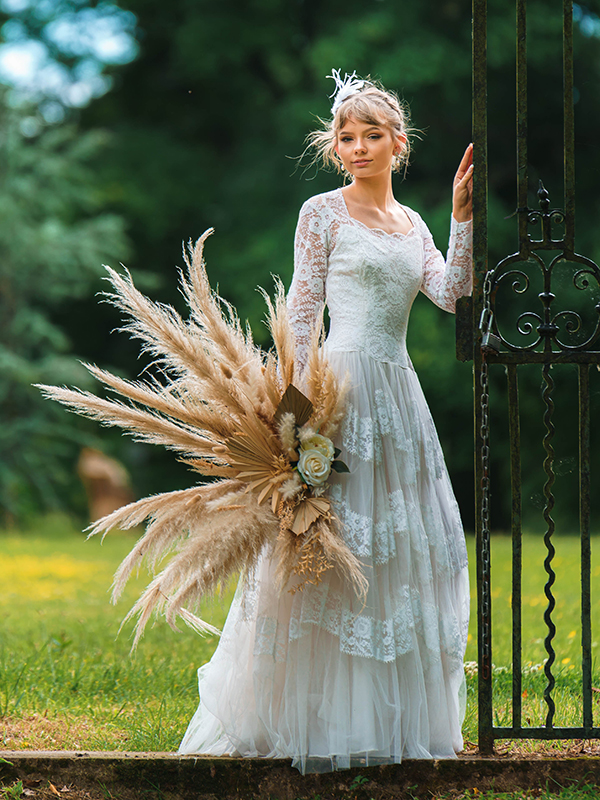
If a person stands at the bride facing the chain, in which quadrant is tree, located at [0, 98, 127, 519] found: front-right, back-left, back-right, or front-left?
back-left

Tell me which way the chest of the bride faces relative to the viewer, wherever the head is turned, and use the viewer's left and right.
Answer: facing the viewer and to the right of the viewer
